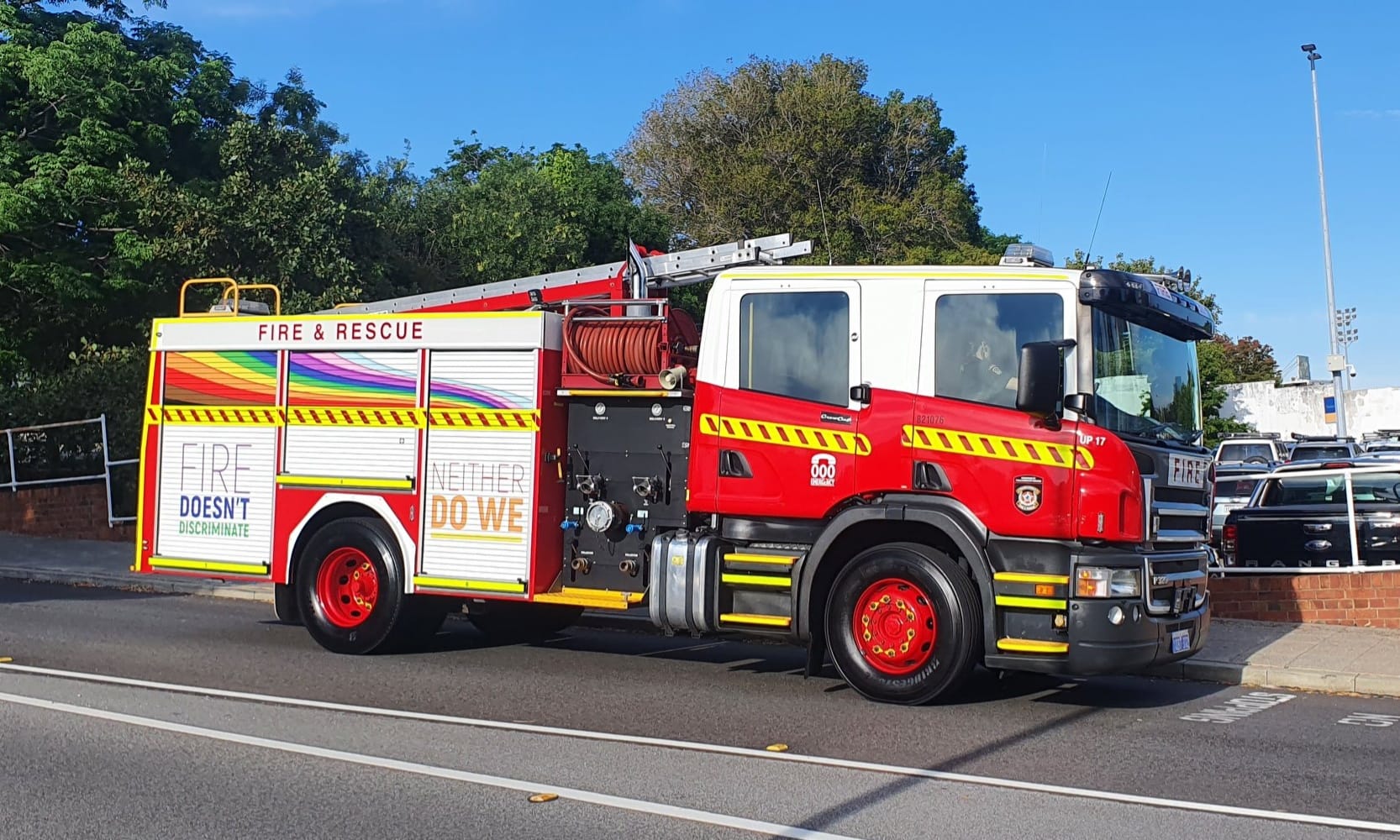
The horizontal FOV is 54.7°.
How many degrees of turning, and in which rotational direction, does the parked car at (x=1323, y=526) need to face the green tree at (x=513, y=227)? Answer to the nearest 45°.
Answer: approximately 45° to its left

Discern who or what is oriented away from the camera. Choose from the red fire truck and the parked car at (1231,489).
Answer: the parked car

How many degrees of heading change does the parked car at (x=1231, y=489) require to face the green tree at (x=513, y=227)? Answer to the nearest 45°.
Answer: approximately 90° to its left

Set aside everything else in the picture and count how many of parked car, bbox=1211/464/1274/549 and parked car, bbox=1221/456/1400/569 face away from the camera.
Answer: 2

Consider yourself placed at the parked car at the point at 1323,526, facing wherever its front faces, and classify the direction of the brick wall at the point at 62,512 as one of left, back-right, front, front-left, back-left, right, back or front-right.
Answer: left

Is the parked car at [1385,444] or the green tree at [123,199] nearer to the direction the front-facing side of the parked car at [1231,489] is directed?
the parked car

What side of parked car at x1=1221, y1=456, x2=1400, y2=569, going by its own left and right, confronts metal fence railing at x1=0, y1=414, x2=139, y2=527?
left

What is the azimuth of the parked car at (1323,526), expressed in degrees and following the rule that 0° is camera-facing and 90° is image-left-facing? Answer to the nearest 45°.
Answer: approximately 180°

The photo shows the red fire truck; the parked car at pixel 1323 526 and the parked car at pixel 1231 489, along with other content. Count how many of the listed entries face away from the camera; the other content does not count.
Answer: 2

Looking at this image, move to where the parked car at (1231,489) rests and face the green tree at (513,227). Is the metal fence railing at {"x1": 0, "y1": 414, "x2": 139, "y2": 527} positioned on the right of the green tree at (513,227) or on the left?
left

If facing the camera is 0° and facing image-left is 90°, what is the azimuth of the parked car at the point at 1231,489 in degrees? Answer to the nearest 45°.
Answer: approximately 180°

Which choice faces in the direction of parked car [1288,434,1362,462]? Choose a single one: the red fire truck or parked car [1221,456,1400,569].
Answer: parked car [1221,456,1400,569]

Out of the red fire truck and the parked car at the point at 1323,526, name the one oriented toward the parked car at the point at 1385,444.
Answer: the parked car at the point at 1323,526
